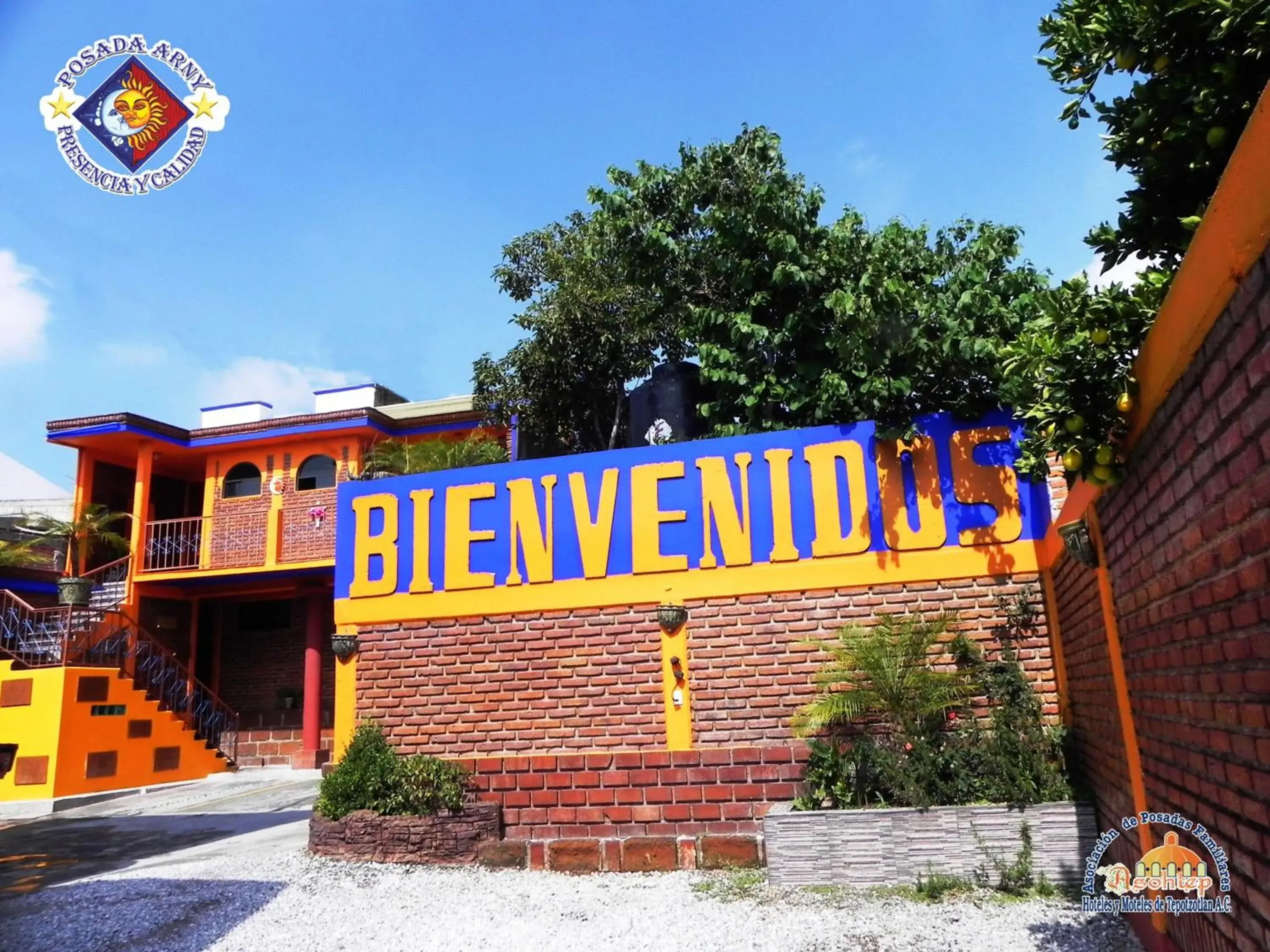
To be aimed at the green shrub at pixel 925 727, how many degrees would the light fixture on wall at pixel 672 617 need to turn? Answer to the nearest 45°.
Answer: approximately 45° to its left

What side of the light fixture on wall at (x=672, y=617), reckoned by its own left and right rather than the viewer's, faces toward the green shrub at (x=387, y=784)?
right

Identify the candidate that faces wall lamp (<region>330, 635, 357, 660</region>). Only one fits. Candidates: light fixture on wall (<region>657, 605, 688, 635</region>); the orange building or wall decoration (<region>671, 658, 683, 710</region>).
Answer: the orange building

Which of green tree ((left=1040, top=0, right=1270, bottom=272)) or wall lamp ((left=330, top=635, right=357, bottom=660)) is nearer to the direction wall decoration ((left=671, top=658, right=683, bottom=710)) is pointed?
the green tree

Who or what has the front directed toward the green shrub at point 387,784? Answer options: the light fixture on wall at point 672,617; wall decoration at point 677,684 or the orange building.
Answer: the orange building

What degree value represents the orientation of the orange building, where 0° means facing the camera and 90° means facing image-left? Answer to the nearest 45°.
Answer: approximately 0°

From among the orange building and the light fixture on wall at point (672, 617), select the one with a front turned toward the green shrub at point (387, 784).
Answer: the orange building
